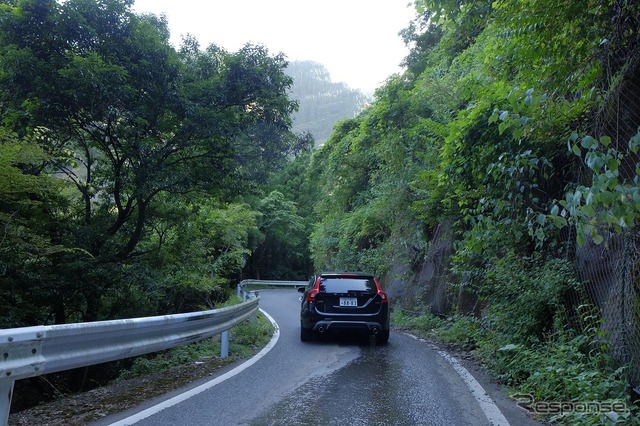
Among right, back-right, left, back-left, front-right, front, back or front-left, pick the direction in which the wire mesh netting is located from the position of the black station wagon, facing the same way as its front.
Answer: back-right

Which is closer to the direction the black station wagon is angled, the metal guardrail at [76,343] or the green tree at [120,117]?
the green tree

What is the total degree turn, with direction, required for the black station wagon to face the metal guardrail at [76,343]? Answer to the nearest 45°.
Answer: approximately 180°

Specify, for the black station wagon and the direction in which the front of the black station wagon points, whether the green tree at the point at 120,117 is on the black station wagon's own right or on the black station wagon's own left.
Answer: on the black station wagon's own left

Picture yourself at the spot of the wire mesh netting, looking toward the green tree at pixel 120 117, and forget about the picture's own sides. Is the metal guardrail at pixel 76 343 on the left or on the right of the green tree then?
left

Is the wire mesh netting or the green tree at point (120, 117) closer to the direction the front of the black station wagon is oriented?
the green tree

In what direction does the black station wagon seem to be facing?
away from the camera
